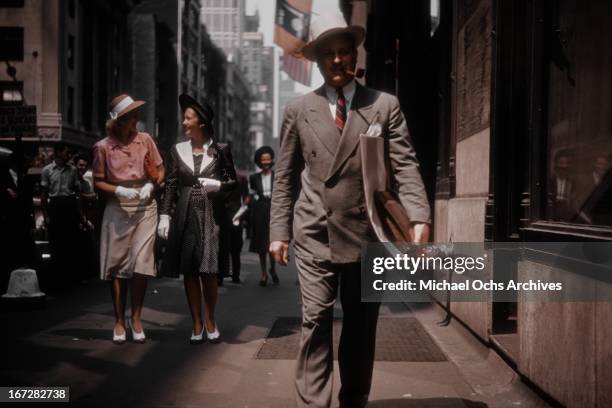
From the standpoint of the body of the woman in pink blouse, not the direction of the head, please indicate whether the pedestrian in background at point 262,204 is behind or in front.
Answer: behind

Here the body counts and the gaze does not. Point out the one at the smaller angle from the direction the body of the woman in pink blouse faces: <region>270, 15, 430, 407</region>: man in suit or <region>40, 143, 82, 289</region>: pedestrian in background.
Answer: the man in suit

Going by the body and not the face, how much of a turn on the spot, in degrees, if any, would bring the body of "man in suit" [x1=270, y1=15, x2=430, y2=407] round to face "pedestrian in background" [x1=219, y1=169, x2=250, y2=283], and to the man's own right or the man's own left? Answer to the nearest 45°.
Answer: approximately 180°

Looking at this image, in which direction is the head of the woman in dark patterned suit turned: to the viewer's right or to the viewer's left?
to the viewer's left

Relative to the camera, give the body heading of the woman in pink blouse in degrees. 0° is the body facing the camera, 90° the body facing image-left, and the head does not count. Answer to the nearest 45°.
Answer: approximately 0°

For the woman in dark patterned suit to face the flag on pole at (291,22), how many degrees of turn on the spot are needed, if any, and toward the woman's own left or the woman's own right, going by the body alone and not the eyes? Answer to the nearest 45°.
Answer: approximately 180°

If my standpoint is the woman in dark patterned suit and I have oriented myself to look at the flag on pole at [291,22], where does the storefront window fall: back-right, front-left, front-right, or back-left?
back-right

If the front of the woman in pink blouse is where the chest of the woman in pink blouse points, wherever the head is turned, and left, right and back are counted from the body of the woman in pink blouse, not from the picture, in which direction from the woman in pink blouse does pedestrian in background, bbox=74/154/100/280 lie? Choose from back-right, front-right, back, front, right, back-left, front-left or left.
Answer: back

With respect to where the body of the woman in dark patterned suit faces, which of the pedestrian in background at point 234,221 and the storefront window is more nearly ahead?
the storefront window

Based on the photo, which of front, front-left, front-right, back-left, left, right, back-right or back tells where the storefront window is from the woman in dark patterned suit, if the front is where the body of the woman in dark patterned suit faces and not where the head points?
front-left

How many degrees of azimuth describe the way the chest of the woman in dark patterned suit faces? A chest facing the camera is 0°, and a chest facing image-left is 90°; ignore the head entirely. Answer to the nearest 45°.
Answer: approximately 0°

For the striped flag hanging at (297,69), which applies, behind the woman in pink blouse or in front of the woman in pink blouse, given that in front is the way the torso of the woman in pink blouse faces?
behind
